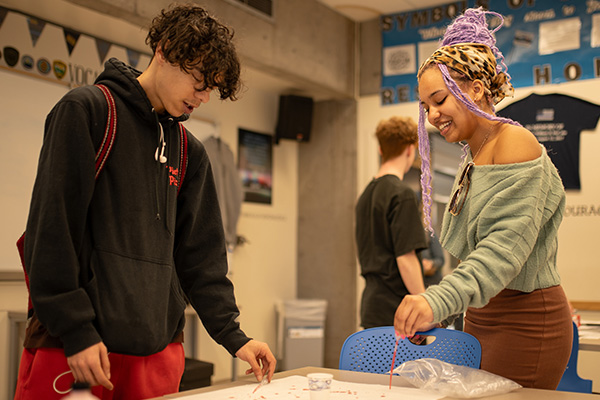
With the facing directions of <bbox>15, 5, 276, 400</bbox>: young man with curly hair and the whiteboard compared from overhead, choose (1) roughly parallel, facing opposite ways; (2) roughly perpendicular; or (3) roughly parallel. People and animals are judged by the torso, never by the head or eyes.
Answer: roughly parallel

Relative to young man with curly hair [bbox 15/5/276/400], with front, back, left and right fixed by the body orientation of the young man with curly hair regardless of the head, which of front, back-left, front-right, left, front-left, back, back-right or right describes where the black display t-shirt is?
left

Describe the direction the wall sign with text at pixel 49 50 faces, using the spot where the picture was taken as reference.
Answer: facing the viewer and to the right of the viewer

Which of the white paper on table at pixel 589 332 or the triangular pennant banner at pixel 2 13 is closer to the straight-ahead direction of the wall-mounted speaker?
the white paper on table

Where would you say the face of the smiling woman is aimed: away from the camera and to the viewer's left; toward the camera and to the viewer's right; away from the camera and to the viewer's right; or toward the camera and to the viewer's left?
toward the camera and to the viewer's left

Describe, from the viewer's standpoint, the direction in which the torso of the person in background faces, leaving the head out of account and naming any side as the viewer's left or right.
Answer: facing away from the viewer and to the right of the viewer

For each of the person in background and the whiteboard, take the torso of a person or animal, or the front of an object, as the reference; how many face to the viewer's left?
0

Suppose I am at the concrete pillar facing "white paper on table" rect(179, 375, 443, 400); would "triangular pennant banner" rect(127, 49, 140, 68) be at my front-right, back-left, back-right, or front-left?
front-right

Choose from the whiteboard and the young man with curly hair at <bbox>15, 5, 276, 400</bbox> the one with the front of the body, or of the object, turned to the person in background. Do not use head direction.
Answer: the whiteboard

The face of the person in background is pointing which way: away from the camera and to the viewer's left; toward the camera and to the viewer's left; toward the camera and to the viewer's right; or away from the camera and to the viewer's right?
away from the camera and to the viewer's right

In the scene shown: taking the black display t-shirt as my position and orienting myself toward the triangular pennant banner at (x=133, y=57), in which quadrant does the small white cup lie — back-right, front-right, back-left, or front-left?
front-left

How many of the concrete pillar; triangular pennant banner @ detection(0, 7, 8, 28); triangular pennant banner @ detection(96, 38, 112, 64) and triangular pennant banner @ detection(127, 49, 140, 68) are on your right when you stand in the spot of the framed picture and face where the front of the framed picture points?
3

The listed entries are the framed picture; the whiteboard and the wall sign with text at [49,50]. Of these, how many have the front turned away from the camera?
0

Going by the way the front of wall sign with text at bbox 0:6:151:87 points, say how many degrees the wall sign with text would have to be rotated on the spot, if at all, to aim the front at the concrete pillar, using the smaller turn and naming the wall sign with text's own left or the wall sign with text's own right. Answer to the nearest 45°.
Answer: approximately 90° to the wall sign with text's own left

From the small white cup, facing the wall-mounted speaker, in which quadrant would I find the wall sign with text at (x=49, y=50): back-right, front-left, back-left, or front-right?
front-left

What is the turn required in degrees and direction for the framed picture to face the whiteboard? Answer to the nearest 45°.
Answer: approximately 90° to its right

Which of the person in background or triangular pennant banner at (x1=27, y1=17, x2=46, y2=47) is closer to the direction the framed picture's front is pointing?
the person in background
